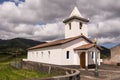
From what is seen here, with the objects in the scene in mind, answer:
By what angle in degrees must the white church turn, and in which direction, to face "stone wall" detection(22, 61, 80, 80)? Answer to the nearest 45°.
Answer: approximately 45° to its right

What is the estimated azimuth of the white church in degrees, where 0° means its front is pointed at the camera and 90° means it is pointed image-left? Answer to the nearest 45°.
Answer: approximately 315°
